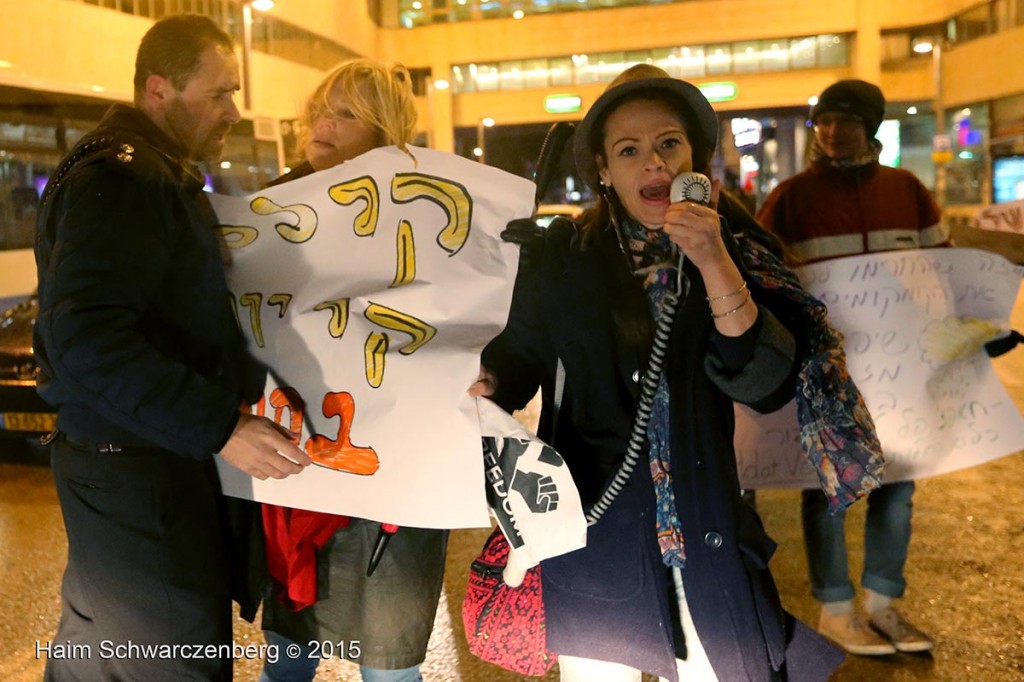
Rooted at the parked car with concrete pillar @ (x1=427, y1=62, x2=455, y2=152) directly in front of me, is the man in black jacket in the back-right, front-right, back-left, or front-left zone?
back-right

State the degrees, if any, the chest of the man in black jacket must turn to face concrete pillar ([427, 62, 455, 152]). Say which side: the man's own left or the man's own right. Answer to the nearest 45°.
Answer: approximately 90° to the man's own left

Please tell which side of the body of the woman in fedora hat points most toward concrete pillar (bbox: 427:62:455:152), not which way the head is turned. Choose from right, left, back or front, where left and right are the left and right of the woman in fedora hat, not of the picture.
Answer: back

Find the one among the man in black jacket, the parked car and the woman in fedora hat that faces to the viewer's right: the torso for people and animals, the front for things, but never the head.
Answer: the man in black jacket

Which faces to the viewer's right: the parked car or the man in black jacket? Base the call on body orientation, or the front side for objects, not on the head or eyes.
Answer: the man in black jacket

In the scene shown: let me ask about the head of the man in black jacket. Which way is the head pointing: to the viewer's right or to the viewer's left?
to the viewer's right

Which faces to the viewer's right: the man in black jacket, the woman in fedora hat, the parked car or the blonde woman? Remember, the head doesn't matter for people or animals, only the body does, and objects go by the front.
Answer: the man in black jacket

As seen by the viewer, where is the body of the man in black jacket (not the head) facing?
to the viewer's right

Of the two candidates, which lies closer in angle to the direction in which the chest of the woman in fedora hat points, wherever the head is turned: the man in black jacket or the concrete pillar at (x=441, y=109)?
the man in black jacket

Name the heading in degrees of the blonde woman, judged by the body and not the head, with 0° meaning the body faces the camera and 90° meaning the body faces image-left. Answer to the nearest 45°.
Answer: approximately 45°

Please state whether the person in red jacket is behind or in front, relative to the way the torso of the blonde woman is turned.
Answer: behind

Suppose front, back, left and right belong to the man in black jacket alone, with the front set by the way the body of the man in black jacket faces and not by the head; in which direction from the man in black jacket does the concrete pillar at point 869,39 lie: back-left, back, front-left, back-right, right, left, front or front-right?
front-left
